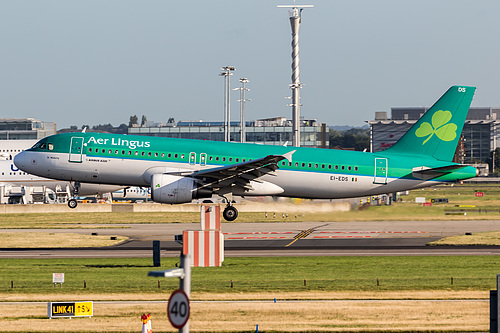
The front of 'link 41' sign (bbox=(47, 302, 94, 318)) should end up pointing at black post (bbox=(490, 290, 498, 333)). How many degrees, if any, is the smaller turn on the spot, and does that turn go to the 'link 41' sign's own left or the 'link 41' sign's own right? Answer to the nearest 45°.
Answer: approximately 45° to the 'link 41' sign's own left

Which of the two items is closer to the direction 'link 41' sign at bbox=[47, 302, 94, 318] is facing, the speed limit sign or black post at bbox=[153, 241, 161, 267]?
the speed limit sign

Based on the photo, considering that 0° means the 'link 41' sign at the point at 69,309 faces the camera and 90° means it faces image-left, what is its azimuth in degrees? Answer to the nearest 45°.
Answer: approximately 0°

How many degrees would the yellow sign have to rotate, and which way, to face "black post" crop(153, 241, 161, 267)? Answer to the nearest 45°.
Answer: approximately 180°

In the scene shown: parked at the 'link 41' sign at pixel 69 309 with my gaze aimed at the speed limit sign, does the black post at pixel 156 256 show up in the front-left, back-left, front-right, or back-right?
back-left

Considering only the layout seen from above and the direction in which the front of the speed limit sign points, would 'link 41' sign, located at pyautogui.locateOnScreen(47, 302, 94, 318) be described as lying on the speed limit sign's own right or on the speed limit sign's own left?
on the speed limit sign's own right
